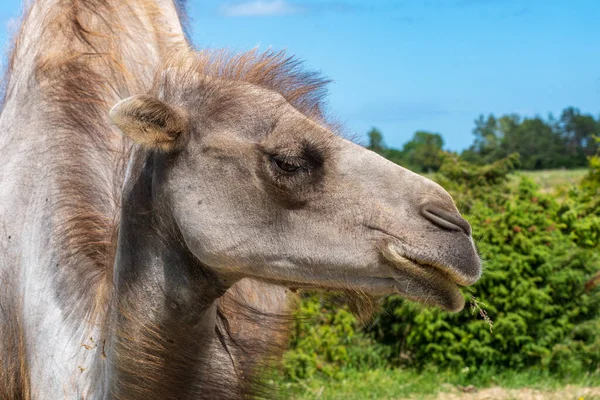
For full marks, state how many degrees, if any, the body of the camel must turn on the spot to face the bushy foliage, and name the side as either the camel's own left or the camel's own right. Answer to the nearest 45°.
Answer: approximately 45° to the camel's own left

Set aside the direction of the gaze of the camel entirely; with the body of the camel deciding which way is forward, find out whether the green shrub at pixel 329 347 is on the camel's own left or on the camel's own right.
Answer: on the camel's own left

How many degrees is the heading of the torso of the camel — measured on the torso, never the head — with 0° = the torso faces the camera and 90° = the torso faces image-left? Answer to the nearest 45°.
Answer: approximately 270°
